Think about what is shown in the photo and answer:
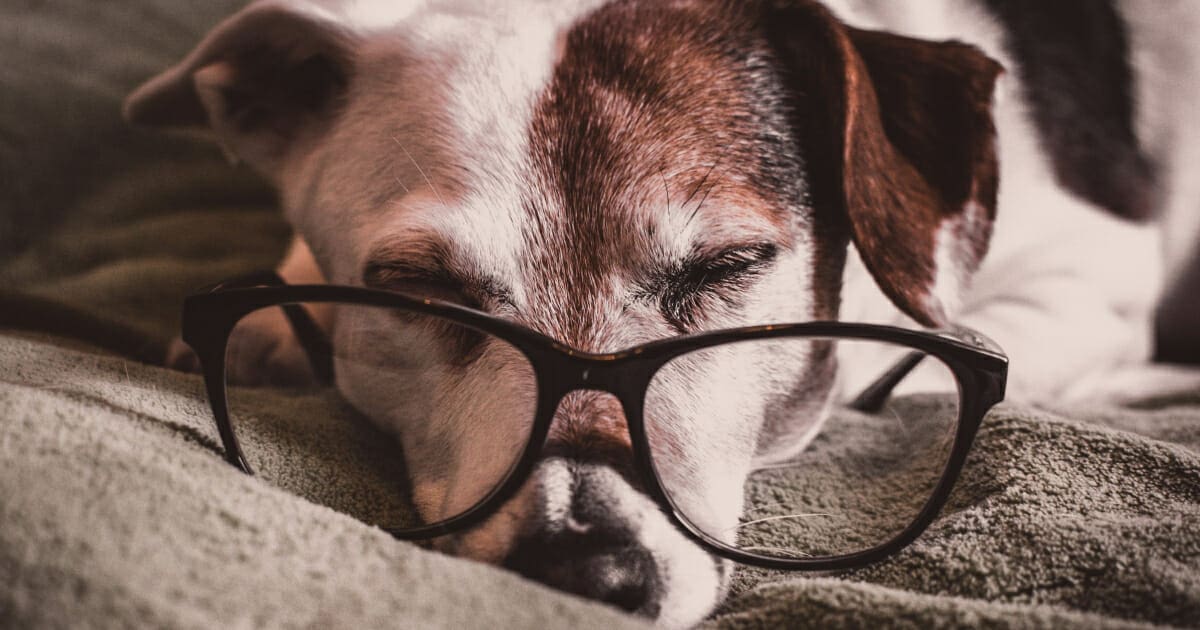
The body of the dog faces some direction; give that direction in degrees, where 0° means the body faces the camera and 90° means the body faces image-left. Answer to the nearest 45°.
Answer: approximately 0°

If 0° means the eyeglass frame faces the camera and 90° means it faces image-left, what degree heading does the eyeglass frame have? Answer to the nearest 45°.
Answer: approximately 0°
